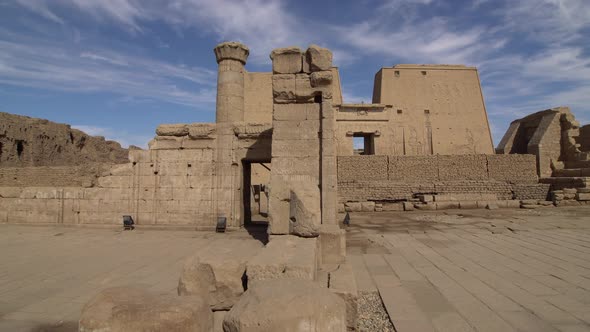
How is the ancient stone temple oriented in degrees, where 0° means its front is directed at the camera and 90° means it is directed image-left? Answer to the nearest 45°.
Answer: approximately 0°

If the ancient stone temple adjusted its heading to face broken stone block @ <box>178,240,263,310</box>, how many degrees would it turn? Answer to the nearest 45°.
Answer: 0° — it already faces it

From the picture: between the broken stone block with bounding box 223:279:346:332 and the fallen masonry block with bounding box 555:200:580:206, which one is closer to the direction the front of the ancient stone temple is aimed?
the broken stone block

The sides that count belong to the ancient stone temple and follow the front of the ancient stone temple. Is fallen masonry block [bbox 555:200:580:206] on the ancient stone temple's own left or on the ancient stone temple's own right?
on the ancient stone temple's own left
